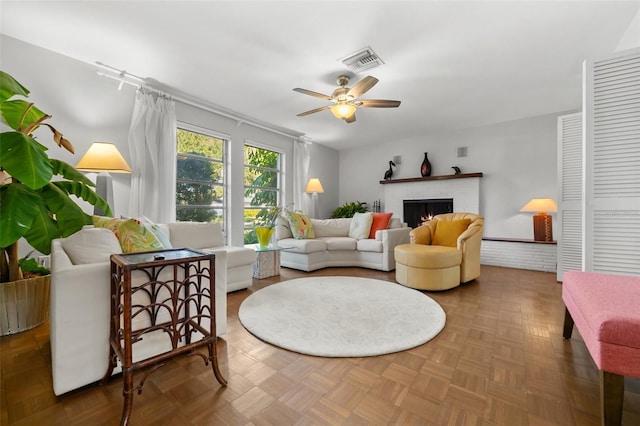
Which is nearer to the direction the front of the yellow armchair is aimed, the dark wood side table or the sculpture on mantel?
the dark wood side table

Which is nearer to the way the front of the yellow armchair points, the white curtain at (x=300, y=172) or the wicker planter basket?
the wicker planter basket

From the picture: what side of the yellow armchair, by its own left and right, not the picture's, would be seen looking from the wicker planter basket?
front

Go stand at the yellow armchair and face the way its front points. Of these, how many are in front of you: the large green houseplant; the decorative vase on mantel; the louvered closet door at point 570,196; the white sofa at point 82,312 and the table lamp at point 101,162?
3

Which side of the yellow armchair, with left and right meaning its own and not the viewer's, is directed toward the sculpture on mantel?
right

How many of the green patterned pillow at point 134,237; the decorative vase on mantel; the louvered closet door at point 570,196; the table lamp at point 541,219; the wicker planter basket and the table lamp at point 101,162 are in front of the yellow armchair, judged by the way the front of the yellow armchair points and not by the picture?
3

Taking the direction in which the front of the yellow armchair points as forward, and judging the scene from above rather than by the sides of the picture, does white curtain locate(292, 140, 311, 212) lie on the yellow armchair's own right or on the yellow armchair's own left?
on the yellow armchair's own right

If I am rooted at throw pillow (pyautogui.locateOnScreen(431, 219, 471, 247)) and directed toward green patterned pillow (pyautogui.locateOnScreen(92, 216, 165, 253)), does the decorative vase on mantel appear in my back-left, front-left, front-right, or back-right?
back-right

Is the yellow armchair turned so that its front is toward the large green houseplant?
yes

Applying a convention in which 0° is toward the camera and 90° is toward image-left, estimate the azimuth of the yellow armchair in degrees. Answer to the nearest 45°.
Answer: approximately 45°

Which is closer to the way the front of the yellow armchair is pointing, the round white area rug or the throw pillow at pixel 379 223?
the round white area rug

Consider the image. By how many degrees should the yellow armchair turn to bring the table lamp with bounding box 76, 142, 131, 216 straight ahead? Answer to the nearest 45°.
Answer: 0° — it already faces it

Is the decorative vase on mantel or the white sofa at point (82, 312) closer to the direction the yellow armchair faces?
the white sofa

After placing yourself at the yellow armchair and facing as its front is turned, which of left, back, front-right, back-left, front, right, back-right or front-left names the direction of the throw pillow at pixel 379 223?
right

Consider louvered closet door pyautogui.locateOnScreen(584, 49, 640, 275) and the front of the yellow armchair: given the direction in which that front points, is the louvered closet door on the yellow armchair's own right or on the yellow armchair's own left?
on the yellow armchair's own left

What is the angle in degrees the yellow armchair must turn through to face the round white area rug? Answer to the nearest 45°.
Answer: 0° — it already faces it

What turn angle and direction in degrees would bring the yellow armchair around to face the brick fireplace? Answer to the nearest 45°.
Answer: approximately 135° to its right

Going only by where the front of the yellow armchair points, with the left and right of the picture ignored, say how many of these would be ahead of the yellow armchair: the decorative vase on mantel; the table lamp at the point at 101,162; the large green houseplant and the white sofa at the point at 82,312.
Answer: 3

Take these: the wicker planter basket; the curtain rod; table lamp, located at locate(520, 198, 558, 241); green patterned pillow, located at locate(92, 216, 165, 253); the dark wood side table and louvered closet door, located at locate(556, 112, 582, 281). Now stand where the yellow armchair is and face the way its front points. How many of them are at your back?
2

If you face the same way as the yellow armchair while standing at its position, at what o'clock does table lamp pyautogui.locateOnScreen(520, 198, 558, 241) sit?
The table lamp is roughly at 6 o'clock from the yellow armchair.

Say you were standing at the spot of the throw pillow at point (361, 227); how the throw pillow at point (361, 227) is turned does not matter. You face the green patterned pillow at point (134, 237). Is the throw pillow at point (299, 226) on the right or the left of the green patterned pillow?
right
